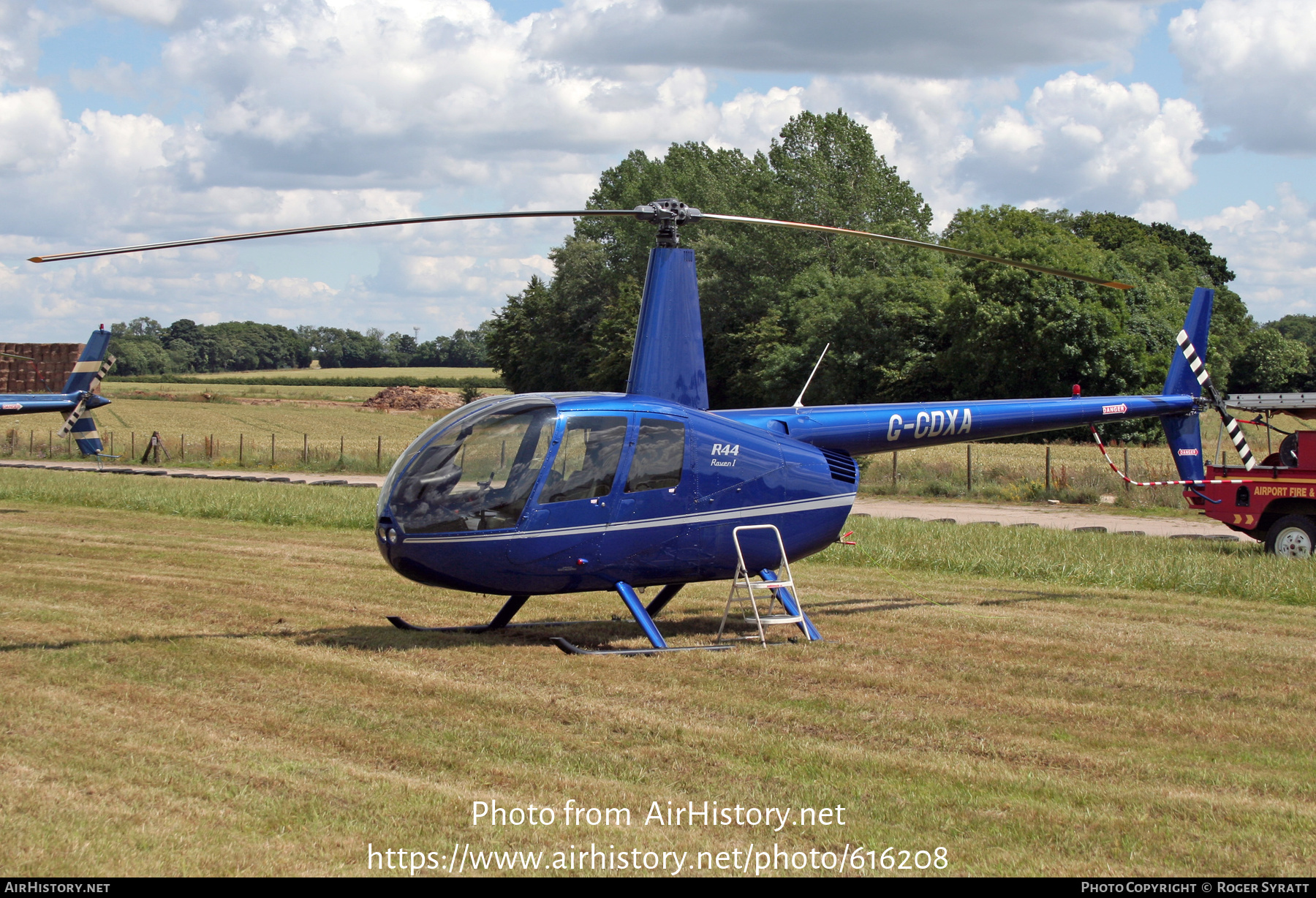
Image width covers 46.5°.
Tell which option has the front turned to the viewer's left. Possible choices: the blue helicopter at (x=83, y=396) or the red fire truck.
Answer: the blue helicopter

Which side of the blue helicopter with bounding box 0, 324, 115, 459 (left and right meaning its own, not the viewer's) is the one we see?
left

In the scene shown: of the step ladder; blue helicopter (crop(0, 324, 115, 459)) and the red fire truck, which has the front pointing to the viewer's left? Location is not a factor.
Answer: the blue helicopter

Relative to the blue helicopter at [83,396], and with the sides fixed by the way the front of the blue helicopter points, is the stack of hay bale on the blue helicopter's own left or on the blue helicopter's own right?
on the blue helicopter's own right

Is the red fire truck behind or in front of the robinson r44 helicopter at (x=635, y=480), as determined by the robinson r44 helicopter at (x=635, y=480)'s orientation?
behind

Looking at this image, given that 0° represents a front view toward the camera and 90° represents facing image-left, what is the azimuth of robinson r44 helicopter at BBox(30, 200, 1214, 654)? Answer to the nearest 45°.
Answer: approximately 45°

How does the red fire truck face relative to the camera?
to the viewer's right

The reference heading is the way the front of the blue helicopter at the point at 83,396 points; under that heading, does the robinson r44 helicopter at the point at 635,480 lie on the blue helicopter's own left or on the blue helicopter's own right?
on the blue helicopter's own left

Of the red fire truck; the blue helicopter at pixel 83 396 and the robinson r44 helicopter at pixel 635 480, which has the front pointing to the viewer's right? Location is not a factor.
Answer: the red fire truck
